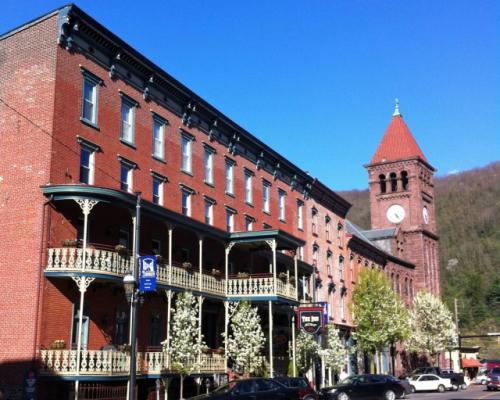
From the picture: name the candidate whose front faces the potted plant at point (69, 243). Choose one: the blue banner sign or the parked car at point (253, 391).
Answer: the parked car

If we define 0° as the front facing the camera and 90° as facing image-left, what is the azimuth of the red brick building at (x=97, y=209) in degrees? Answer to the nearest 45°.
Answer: approximately 315°

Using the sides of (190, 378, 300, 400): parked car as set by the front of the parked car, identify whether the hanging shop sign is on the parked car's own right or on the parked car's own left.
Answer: on the parked car's own right

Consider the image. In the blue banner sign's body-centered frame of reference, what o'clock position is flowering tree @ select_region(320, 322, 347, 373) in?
The flowering tree is roughly at 7 o'clock from the blue banner sign.

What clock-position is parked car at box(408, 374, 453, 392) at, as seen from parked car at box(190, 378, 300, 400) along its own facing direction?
parked car at box(408, 374, 453, 392) is roughly at 4 o'clock from parked car at box(190, 378, 300, 400).

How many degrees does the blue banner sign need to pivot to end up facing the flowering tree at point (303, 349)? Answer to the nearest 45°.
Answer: approximately 135° to its left

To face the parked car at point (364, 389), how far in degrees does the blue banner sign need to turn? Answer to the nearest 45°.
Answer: approximately 135° to its left

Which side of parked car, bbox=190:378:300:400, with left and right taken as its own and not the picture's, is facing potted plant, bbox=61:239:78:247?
front

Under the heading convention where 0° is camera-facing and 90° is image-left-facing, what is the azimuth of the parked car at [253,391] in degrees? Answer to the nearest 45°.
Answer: approximately 90°

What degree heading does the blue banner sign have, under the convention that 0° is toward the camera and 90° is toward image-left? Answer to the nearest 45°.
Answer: approximately 0°

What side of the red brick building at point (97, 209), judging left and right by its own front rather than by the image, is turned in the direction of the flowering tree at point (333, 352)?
left
